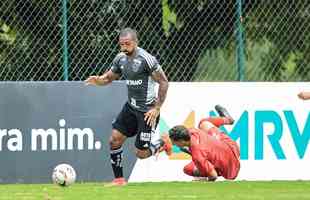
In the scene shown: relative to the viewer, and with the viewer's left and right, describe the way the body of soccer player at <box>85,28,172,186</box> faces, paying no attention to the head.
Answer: facing the viewer and to the left of the viewer

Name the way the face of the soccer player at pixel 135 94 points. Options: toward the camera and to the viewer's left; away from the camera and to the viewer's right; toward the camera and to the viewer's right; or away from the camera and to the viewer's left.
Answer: toward the camera and to the viewer's left

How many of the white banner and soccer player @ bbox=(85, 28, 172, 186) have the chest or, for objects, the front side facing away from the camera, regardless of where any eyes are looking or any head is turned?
0

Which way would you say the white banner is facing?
toward the camera

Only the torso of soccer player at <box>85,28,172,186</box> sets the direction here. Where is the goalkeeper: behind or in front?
behind

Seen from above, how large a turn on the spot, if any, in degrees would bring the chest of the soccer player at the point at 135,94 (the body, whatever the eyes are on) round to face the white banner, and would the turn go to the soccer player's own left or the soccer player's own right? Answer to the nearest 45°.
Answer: approximately 180°
